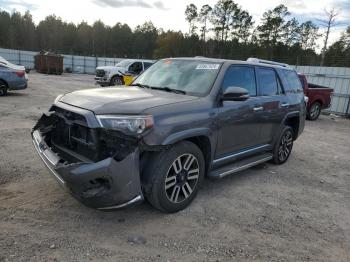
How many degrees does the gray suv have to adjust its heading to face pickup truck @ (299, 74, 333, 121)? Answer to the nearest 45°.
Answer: approximately 180°

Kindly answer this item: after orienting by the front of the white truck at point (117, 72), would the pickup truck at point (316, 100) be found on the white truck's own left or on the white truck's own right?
on the white truck's own left

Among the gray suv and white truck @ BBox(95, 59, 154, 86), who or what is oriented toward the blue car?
the white truck

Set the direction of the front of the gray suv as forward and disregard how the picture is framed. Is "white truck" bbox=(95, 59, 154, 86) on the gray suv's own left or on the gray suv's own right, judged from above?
on the gray suv's own right

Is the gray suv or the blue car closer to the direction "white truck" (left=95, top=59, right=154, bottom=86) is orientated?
the blue car

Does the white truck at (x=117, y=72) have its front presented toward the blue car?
yes

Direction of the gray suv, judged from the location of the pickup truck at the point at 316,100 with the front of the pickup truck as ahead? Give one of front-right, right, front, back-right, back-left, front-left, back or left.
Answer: front-left

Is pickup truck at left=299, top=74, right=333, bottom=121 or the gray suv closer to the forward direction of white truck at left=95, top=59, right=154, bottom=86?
the gray suv

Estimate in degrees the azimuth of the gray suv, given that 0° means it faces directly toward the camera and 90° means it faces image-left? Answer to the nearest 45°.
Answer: approximately 45°

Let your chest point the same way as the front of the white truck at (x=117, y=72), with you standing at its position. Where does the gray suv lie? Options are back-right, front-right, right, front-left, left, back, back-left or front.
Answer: front-left

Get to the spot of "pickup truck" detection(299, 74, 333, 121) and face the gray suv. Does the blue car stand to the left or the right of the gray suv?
right

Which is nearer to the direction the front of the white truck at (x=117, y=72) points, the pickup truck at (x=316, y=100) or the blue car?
the blue car
